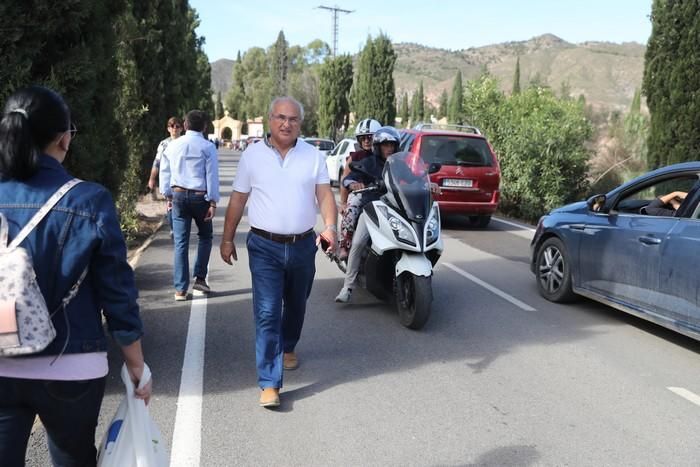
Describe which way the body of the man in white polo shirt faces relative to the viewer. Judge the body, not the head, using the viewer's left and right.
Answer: facing the viewer

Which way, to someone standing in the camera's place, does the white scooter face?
facing the viewer and to the right of the viewer

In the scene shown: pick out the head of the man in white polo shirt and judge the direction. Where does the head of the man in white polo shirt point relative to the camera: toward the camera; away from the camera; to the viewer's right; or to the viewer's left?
toward the camera

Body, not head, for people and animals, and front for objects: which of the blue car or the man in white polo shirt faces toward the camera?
the man in white polo shirt

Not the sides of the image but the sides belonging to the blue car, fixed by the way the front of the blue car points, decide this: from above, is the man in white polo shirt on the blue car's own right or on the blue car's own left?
on the blue car's own left

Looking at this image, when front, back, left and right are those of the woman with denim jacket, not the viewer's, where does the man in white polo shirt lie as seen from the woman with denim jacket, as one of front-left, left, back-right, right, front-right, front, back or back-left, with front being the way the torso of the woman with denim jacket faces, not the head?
front

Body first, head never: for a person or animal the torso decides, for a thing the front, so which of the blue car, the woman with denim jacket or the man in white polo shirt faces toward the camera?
the man in white polo shirt

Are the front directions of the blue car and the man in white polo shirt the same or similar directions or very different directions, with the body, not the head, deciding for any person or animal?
very different directions

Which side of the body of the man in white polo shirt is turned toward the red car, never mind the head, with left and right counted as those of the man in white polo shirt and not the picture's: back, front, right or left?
back

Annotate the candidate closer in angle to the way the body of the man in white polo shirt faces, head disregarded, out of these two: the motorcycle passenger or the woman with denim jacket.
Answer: the woman with denim jacket

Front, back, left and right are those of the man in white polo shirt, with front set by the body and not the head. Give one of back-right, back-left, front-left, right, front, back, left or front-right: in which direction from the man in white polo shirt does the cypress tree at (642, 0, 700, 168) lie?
back-left

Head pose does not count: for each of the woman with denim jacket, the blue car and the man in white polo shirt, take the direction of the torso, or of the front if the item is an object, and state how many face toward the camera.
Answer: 1

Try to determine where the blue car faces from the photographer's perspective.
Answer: facing away from the viewer and to the left of the viewer

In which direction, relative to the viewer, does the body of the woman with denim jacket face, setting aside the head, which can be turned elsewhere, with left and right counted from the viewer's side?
facing away from the viewer and to the right of the viewer

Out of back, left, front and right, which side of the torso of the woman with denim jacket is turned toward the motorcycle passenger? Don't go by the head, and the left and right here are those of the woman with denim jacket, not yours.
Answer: front

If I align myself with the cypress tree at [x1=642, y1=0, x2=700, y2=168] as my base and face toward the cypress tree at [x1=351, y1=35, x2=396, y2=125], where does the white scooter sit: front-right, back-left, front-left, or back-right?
back-left

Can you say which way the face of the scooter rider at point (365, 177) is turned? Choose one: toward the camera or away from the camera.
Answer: toward the camera

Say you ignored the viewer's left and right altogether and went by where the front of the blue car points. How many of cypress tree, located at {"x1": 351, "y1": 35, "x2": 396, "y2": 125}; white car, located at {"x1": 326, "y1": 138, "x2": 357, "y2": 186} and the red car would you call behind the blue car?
0

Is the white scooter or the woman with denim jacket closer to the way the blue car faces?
the white scooter
